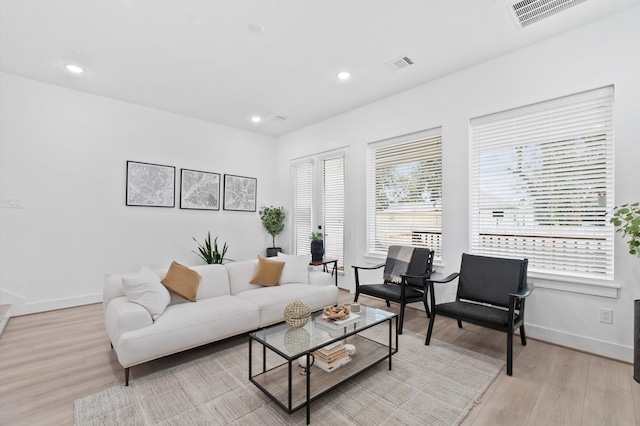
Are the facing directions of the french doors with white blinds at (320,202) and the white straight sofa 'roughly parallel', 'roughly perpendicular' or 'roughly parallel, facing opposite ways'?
roughly perpendicular

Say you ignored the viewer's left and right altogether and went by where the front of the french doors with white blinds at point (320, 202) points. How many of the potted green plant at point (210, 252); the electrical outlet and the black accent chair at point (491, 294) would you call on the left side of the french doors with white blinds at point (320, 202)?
2

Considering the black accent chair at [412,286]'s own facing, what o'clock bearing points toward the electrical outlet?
The electrical outlet is roughly at 8 o'clock from the black accent chair.

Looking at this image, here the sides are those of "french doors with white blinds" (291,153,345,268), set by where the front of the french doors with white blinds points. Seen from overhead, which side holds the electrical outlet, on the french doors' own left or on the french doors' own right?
on the french doors' own left

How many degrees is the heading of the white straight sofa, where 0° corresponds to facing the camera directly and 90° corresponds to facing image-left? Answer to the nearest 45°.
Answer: approximately 315°

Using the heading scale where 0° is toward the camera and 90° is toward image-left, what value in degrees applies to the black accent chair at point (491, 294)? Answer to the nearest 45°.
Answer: approximately 45°
